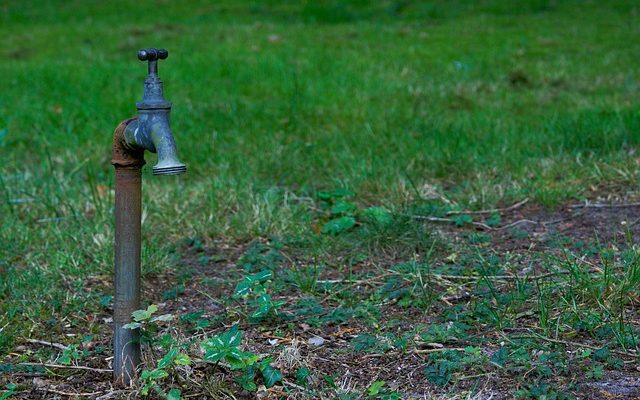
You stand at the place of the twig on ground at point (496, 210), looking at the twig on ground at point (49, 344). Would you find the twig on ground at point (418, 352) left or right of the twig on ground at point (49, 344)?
left

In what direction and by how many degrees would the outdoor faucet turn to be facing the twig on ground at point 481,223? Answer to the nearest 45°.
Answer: approximately 90° to its left

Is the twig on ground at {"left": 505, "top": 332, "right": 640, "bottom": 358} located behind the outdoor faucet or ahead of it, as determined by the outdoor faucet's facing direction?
ahead

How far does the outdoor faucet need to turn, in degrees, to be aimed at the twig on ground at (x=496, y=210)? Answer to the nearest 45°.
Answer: approximately 90° to its left

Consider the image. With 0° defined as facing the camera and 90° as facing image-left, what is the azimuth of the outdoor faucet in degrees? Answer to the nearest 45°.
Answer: approximately 315°
